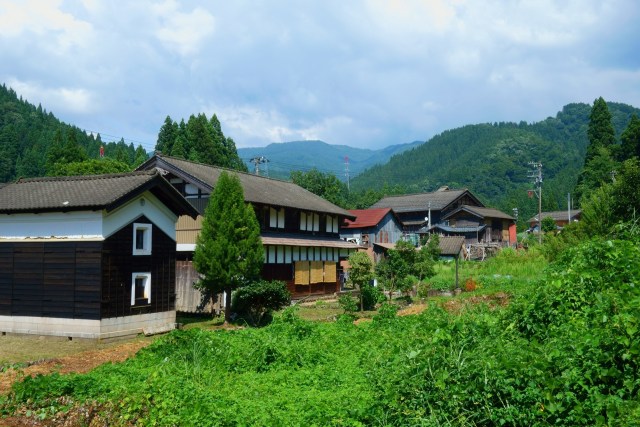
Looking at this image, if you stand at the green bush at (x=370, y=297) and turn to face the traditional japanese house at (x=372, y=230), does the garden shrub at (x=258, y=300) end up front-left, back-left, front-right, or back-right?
back-left

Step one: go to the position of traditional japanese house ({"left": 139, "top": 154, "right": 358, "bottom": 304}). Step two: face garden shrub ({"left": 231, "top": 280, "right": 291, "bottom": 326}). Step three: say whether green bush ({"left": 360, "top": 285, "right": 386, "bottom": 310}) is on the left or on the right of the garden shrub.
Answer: left

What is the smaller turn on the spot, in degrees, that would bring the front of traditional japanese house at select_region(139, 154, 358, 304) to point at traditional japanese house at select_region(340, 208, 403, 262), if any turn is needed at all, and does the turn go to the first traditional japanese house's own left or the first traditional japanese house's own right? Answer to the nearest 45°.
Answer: approximately 90° to the first traditional japanese house's own left

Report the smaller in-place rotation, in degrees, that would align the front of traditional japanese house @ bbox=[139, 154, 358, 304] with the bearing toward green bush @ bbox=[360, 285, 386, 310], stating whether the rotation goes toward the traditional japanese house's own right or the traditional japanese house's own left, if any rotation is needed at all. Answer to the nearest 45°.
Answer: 0° — it already faces it

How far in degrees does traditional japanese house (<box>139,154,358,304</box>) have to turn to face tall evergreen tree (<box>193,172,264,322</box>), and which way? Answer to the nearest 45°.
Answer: approximately 45° to its right

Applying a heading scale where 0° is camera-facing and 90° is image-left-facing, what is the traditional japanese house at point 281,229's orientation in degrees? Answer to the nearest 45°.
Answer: approximately 315°

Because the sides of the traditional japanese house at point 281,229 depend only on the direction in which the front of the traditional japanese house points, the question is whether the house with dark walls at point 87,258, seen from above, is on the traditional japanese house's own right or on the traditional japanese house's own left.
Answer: on the traditional japanese house's own right

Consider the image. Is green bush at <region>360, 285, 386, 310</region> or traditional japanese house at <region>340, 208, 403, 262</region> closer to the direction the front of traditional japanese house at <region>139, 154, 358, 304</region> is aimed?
the green bush
